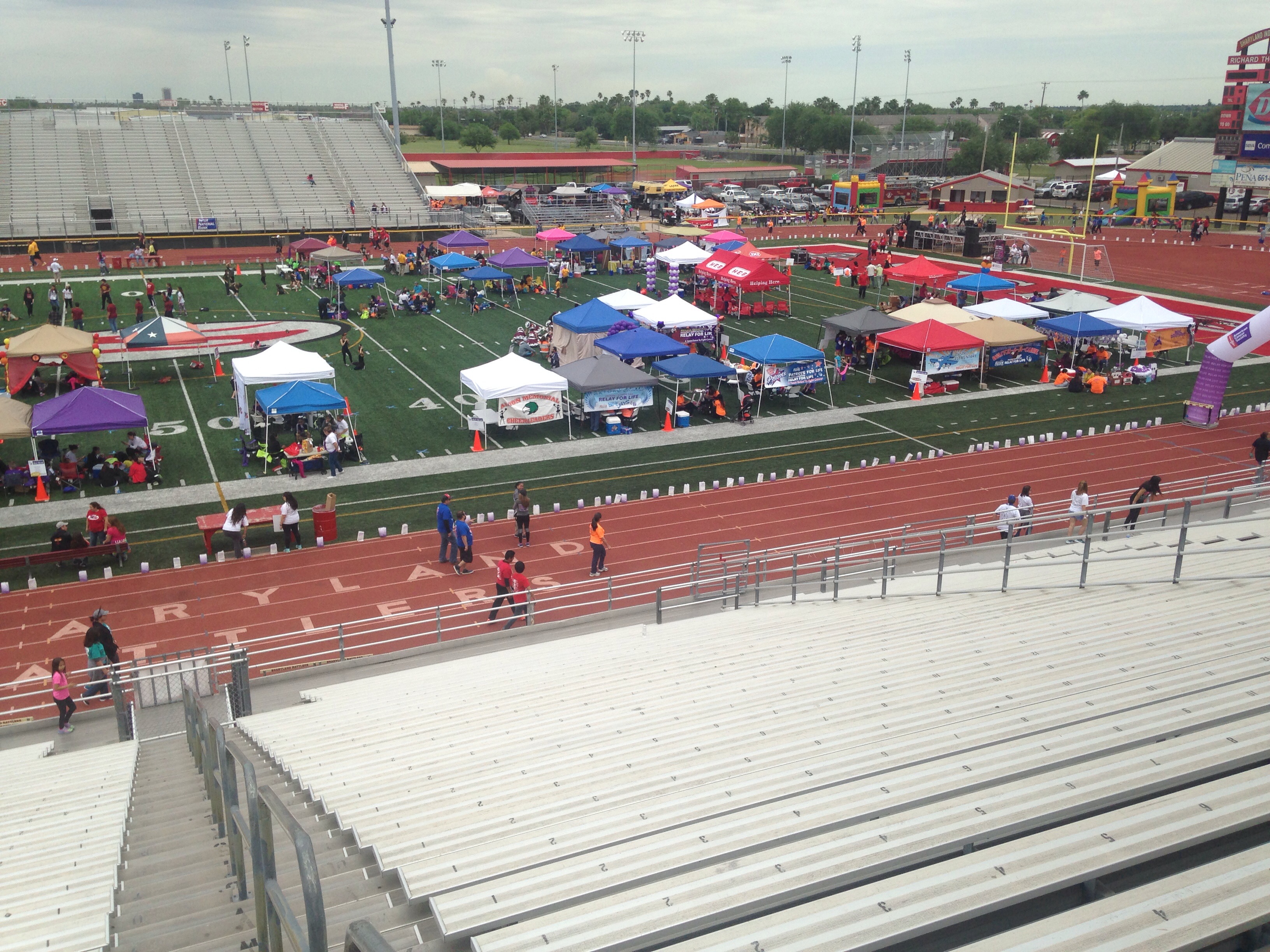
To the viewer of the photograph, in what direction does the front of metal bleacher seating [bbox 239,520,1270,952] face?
facing away from the viewer and to the left of the viewer

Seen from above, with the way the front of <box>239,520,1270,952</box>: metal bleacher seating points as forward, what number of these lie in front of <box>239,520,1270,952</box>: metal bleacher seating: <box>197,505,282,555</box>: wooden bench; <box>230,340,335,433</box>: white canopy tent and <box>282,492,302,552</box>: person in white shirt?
3

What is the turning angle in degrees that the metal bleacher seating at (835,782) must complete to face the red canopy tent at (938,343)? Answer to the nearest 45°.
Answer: approximately 45° to its right

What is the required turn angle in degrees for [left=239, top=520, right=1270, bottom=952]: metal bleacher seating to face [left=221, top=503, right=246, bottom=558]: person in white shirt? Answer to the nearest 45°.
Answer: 0° — it already faces them

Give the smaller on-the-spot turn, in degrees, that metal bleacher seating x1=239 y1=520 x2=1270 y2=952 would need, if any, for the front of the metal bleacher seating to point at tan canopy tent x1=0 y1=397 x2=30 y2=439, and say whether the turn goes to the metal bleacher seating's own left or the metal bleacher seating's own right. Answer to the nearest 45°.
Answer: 0° — it already faces it
